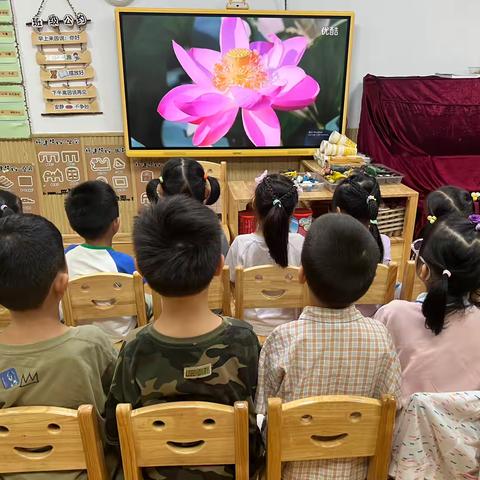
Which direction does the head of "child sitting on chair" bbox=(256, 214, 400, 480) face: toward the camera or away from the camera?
away from the camera

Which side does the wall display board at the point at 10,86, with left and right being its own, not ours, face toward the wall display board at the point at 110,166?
left

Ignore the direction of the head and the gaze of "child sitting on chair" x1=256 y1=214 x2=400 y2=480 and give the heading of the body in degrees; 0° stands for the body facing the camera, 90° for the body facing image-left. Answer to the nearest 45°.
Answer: approximately 180°

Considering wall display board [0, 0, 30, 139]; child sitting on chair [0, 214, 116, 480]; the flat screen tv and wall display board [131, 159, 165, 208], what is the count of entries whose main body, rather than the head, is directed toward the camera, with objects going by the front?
3

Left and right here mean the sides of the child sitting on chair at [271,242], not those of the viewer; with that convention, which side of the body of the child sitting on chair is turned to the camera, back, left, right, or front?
back

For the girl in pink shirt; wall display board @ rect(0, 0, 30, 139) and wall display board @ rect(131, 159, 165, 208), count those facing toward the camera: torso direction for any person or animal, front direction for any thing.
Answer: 2

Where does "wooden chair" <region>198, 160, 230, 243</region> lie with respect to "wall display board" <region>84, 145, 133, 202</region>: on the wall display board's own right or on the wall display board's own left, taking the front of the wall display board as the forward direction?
on the wall display board's own left

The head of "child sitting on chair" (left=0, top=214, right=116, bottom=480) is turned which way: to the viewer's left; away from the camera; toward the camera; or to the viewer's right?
away from the camera

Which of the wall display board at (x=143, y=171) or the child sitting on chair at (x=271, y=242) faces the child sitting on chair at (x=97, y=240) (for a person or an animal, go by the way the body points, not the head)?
the wall display board

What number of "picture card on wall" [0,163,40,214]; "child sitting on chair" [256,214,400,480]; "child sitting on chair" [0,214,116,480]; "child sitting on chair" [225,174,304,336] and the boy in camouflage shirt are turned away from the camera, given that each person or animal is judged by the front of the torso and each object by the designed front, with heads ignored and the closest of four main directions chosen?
4

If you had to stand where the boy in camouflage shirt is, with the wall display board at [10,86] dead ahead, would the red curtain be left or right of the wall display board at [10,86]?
right

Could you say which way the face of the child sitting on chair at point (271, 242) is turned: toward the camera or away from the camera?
away from the camera

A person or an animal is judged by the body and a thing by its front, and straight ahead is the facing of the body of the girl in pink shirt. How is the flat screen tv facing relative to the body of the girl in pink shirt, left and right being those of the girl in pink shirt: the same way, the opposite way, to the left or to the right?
the opposite way

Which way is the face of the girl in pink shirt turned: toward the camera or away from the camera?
away from the camera

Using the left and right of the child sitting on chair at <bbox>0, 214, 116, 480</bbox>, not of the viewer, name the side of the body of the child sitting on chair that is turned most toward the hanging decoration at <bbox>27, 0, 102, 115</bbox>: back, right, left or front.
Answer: front

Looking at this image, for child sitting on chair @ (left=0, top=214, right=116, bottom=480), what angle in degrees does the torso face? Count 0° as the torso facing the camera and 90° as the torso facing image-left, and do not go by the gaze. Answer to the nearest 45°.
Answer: approximately 180°

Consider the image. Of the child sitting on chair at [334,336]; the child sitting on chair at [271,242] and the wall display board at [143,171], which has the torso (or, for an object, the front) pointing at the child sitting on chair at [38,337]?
the wall display board

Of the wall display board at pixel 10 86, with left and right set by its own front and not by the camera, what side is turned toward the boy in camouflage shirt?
front

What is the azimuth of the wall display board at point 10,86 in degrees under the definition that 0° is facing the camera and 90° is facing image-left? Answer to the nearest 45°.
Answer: approximately 0°
